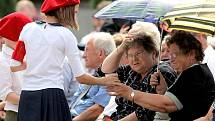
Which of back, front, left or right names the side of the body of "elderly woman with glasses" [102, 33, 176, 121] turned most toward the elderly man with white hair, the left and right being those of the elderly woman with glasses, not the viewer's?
right

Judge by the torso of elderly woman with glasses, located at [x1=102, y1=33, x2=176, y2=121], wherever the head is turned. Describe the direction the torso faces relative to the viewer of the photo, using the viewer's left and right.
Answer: facing the viewer and to the left of the viewer

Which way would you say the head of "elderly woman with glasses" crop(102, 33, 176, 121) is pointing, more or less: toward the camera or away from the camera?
toward the camera

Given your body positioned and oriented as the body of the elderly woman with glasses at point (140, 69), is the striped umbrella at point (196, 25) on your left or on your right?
on your left

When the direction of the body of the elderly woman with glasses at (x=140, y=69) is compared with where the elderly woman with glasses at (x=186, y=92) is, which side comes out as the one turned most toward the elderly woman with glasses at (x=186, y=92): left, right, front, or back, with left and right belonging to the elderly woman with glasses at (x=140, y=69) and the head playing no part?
left

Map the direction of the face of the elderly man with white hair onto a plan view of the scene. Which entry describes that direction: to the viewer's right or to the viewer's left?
to the viewer's left

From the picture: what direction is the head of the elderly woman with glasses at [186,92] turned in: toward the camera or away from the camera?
toward the camera
